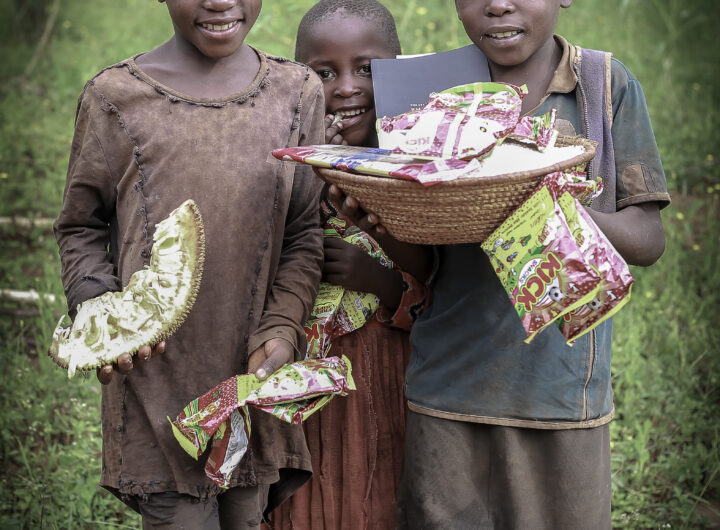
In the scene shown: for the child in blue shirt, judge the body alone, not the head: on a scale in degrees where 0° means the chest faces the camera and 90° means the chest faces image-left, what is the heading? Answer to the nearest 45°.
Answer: approximately 0°

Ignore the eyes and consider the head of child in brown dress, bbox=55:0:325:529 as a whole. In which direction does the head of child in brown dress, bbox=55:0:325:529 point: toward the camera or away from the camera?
toward the camera

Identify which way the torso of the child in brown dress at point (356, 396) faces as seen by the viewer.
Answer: toward the camera

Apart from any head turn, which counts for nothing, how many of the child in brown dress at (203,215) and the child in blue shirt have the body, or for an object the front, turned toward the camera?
2

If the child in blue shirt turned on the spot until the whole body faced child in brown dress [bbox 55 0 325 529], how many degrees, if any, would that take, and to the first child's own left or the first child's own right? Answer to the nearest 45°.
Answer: approximately 90° to the first child's own right

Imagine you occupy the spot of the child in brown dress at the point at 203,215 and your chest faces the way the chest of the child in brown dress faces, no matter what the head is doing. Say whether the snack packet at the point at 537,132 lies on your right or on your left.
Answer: on your left

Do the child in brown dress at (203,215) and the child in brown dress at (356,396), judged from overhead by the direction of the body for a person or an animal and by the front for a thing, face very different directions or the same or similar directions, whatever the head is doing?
same or similar directions

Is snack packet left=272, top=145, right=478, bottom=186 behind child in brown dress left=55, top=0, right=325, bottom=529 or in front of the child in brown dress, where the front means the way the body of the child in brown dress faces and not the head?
in front

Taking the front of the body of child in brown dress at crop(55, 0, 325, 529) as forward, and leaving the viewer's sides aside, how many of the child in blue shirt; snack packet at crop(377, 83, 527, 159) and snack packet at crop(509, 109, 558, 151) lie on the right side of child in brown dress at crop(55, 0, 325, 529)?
0

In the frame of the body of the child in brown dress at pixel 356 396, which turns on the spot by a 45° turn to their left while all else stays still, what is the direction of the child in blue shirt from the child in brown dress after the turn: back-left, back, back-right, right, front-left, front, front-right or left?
front

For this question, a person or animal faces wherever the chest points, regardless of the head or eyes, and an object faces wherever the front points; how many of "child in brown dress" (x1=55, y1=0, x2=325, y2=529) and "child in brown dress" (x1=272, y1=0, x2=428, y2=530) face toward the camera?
2

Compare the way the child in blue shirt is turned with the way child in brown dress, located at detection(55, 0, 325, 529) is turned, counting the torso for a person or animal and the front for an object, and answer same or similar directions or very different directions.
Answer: same or similar directions
